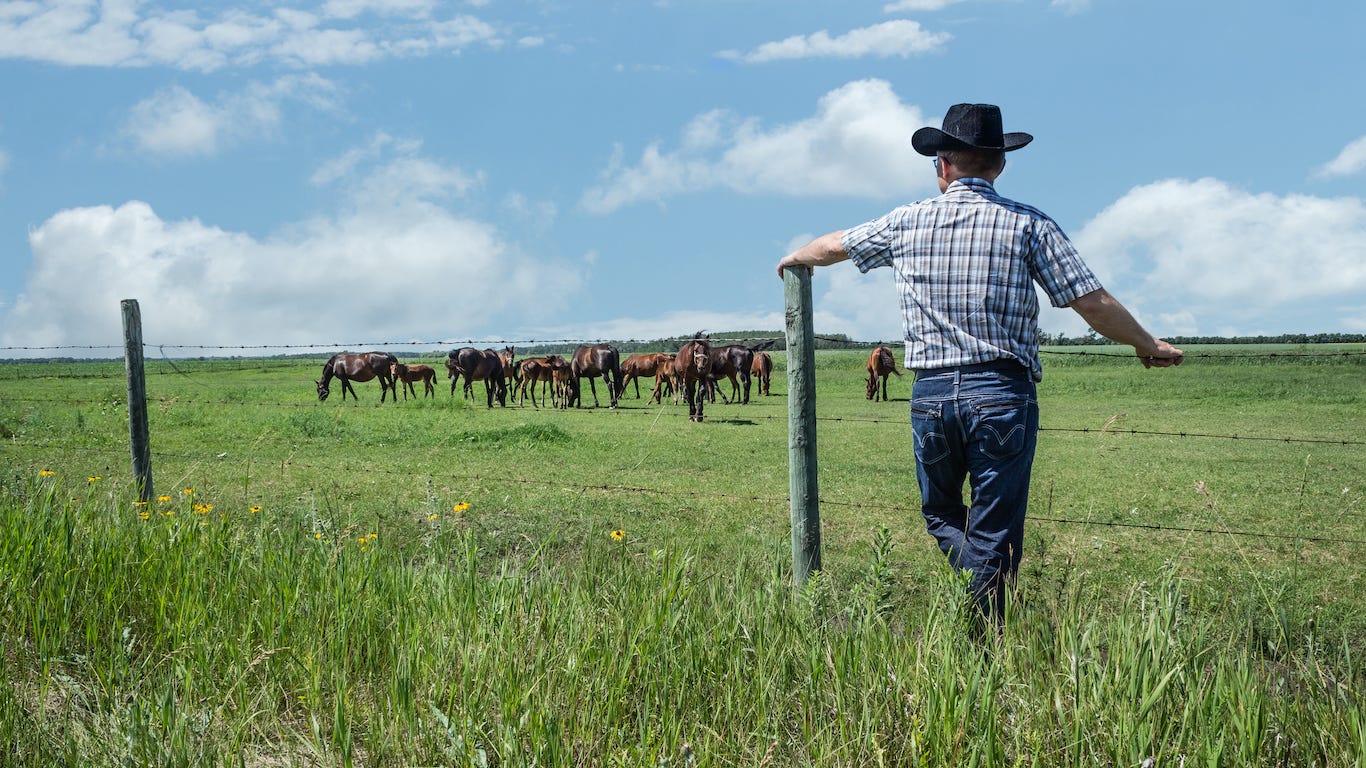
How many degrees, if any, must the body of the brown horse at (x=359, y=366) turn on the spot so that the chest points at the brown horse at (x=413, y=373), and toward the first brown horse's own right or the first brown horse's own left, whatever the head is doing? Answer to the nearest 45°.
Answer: approximately 180°

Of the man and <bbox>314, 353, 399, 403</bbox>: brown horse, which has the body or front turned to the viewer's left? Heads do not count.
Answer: the brown horse

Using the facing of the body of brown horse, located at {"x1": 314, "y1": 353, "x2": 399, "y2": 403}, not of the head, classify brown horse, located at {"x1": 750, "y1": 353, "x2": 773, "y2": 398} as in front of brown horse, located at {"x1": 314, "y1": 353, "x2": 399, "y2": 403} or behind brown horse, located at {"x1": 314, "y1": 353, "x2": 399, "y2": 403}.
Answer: behind

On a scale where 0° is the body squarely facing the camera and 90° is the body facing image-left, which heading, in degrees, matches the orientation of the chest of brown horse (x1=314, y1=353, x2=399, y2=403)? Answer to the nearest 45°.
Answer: approximately 90°

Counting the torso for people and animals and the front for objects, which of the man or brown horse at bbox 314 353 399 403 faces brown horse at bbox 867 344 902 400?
the man

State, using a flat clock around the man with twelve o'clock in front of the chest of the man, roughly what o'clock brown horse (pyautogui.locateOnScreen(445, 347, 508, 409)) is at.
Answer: The brown horse is roughly at 11 o'clock from the man.

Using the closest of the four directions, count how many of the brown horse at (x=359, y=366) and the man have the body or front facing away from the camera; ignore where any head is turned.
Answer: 1

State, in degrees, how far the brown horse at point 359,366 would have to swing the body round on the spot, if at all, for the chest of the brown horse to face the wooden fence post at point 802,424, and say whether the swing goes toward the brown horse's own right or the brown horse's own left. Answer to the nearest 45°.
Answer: approximately 90° to the brown horse's own left

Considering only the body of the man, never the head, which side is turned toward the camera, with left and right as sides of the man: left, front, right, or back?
back

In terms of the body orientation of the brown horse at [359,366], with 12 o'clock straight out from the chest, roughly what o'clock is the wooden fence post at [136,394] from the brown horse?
The wooden fence post is roughly at 9 o'clock from the brown horse.
